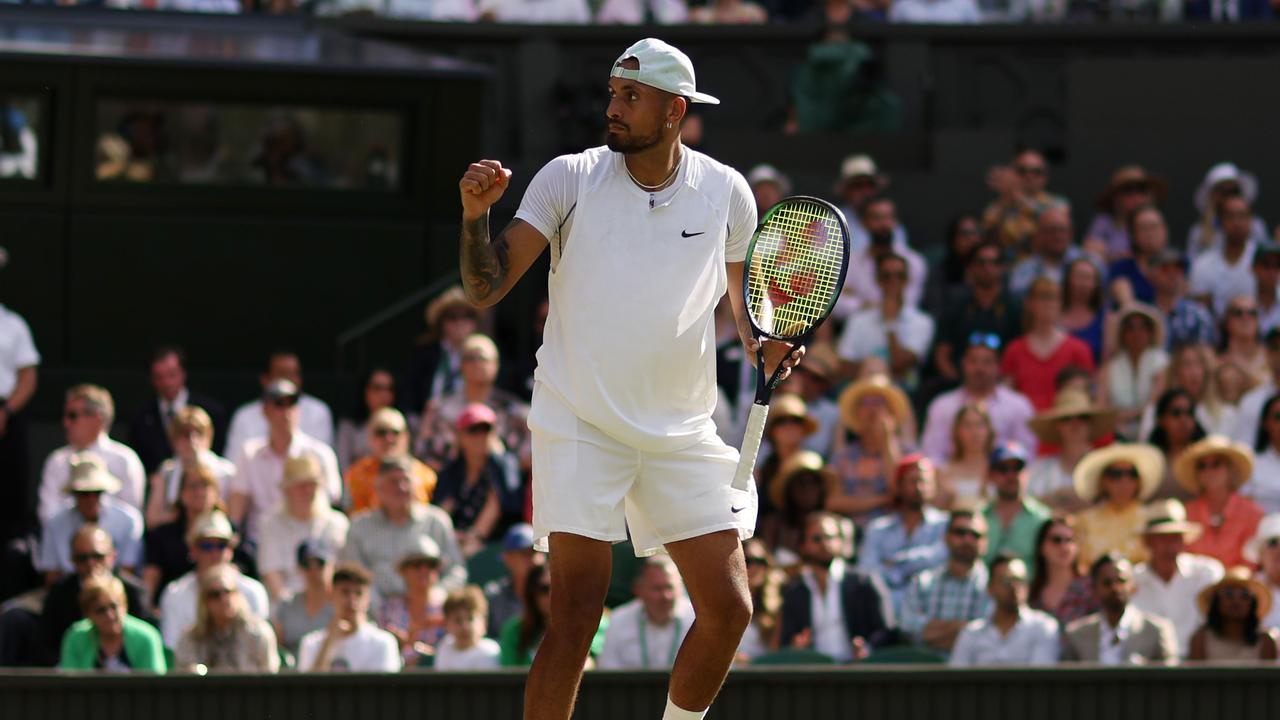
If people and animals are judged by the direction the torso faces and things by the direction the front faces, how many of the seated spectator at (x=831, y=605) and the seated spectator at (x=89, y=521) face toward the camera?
2

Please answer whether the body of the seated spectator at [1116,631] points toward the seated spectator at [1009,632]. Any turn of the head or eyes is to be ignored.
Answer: no

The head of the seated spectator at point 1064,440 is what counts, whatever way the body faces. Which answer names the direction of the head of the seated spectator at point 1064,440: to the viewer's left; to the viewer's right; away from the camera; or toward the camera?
toward the camera

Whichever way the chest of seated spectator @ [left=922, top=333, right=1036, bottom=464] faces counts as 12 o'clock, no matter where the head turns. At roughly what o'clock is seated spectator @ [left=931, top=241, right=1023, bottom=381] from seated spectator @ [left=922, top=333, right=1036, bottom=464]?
seated spectator @ [left=931, top=241, right=1023, bottom=381] is roughly at 6 o'clock from seated spectator @ [left=922, top=333, right=1036, bottom=464].

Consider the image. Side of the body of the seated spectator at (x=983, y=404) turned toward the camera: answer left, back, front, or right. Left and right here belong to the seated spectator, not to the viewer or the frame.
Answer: front

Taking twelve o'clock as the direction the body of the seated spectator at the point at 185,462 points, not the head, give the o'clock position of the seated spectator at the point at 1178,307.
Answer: the seated spectator at the point at 1178,307 is roughly at 9 o'clock from the seated spectator at the point at 185,462.

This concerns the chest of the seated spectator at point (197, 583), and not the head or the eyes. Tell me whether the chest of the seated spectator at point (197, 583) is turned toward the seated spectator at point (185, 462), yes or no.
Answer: no

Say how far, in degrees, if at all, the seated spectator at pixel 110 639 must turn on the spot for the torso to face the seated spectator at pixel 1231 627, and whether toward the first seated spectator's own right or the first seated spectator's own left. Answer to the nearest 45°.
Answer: approximately 90° to the first seated spectator's own left

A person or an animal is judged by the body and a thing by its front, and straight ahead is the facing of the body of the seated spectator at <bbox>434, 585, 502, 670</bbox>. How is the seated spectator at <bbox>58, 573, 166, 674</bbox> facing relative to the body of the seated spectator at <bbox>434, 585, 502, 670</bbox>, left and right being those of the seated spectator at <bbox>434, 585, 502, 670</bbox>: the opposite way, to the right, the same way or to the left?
the same way

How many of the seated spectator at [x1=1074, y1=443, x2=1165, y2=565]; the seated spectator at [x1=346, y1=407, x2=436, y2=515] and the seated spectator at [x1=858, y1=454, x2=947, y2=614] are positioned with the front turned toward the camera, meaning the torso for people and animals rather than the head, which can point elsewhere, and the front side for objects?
3

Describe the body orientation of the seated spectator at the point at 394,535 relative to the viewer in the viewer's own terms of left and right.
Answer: facing the viewer

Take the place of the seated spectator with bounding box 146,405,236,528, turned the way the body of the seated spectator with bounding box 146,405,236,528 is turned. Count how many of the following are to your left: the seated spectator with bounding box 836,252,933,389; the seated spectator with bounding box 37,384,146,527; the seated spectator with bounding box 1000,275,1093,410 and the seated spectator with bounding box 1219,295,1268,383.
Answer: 3

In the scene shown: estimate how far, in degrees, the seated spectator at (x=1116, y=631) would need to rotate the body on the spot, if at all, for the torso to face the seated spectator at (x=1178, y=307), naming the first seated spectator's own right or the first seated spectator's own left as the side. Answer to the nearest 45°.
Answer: approximately 180°

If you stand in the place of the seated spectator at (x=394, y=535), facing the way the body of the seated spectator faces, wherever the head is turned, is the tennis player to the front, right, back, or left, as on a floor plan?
front

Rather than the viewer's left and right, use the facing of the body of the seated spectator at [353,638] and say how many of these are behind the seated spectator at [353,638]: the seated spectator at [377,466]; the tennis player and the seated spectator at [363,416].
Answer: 2

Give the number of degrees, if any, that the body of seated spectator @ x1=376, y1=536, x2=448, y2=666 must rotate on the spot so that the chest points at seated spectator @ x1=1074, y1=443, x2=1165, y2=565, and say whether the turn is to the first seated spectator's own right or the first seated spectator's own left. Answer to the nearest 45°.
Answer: approximately 90° to the first seated spectator's own left

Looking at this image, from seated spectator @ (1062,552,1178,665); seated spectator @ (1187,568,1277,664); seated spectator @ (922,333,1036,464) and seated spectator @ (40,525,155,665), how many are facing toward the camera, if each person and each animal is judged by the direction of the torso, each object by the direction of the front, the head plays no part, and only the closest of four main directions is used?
4

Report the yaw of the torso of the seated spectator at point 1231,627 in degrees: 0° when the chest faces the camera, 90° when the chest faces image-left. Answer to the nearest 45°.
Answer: approximately 0°

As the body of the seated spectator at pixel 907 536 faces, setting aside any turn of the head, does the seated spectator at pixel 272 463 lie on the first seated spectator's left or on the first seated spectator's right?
on the first seated spectator's right

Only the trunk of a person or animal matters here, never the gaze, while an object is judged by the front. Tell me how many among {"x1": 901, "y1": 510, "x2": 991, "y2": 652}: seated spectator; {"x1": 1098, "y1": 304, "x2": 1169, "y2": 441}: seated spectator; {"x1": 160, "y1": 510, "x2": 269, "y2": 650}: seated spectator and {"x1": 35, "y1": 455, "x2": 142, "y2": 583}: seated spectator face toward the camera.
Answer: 4

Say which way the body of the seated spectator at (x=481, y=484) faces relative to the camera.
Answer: toward the camera

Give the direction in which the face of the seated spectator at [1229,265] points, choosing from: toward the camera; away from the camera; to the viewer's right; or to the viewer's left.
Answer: toward the camera
